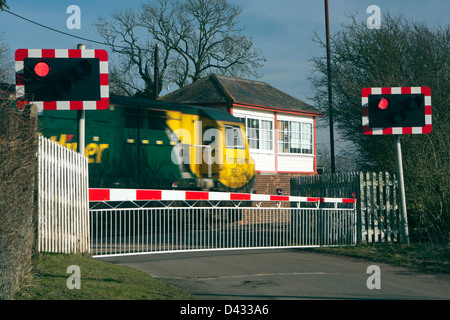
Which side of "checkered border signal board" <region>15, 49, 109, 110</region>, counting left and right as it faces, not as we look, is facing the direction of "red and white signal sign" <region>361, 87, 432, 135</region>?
left

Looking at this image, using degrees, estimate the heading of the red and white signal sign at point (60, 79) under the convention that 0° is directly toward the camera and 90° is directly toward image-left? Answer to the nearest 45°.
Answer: approximately 0°

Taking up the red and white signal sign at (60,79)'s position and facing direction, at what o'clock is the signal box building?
The signal box building is roughly at 7 o'clock from the red and white signal sign.

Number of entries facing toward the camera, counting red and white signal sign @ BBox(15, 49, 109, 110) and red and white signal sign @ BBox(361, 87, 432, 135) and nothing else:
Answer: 2

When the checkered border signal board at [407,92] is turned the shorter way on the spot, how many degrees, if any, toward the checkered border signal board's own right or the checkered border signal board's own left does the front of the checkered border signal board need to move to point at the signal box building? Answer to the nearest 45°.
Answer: approximately 180°

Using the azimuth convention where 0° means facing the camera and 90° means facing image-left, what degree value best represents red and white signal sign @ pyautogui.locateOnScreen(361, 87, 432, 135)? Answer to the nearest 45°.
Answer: approximately 0°

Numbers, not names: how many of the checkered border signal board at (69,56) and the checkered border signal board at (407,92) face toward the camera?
2

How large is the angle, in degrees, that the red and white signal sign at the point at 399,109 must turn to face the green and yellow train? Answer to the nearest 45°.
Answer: approximately 135° to its right
